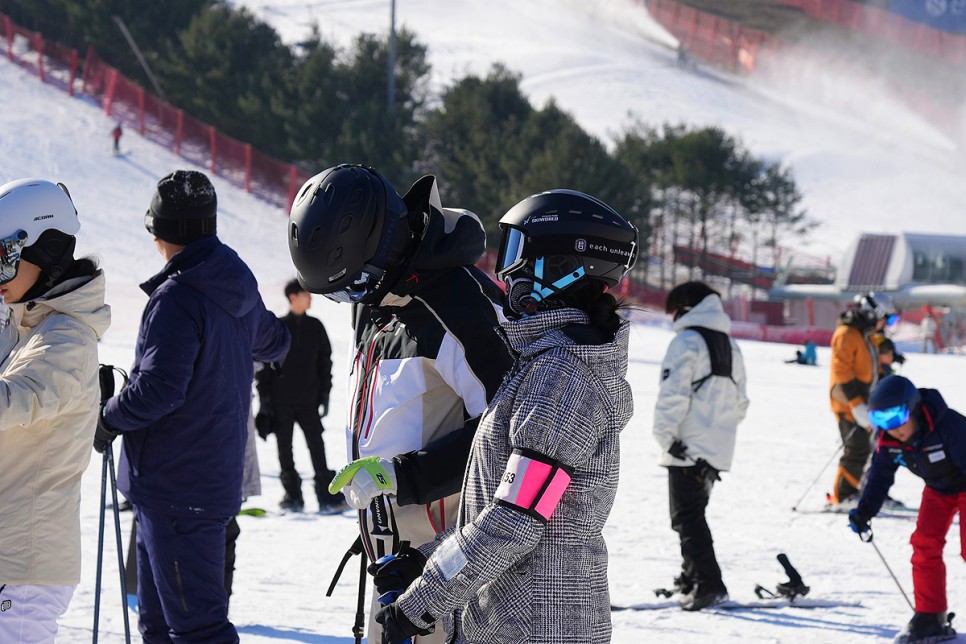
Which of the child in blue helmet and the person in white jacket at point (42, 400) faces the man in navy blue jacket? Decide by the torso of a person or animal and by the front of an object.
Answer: the child in blue helmet

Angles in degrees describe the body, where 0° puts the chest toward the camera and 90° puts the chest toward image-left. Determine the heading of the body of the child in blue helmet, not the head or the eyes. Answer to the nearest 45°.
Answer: approximately 45°

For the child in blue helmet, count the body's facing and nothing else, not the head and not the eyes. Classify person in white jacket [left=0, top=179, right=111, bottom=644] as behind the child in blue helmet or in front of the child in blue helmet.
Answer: in front

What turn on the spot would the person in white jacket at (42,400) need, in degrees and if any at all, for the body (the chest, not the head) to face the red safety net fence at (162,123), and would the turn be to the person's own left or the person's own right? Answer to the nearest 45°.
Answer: approximately 90° to the person's own right

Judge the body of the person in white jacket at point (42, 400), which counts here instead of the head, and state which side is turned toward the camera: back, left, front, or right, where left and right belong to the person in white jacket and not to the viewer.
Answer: left

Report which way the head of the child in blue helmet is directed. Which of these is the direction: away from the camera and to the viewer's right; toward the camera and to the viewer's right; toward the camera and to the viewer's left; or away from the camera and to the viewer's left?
toward the camera and to the viewer's left

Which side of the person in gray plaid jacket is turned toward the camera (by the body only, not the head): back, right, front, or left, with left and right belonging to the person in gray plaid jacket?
left

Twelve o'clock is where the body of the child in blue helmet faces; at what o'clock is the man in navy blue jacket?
The man in navy blue jacket is roughly at 12 o'clock from the child in blue helmet.

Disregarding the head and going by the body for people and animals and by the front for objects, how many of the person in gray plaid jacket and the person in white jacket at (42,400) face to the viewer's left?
2

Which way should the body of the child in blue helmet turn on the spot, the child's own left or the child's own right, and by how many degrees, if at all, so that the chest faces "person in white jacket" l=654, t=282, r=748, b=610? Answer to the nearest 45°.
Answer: approximately 45° to the child's own right

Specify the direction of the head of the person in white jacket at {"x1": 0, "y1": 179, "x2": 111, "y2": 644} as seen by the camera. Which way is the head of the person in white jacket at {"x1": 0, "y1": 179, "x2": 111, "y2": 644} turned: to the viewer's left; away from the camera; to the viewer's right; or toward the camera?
to the viewer's left

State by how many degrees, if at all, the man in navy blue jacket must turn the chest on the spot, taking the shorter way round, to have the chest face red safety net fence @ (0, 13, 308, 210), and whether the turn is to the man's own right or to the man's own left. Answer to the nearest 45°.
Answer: approximately 45° to the man's own right
